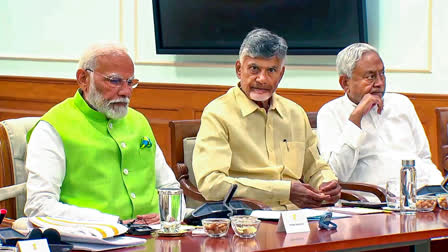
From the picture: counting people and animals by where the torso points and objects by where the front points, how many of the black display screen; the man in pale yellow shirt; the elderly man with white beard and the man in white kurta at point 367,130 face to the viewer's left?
0

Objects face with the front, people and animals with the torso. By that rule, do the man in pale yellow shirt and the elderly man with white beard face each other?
no

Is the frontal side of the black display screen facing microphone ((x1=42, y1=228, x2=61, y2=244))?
yes

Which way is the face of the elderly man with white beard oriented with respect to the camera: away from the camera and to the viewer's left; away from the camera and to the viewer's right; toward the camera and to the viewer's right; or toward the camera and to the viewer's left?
toward the camera and to the viewer's right

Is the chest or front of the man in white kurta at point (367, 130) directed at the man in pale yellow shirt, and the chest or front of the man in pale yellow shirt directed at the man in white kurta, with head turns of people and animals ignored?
no

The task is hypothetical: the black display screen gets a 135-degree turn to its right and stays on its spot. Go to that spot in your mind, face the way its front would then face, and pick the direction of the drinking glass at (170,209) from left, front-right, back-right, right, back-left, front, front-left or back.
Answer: back-left

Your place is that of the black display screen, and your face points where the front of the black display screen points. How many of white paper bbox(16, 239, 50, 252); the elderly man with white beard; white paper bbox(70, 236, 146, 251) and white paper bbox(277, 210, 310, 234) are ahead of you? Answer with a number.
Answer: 4

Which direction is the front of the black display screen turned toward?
toward the camera

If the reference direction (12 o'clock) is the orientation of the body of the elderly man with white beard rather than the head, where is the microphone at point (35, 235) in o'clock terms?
The microphone is roughly at 2 o'clock from the elderly man with white beard.

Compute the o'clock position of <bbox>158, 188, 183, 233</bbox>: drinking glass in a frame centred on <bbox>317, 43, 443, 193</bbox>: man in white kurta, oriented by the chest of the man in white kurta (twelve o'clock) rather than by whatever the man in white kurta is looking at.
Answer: The drinking glass is roughly at 2 o'clock from the man in white kurta.

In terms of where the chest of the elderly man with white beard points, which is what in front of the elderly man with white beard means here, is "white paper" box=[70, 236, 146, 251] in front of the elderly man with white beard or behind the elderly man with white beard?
in front

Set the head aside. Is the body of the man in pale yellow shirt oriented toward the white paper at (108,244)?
no

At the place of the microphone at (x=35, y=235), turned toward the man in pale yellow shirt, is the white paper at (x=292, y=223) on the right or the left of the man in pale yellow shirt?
right

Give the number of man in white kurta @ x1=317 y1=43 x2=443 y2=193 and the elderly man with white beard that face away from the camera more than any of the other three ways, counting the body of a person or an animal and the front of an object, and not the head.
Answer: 0

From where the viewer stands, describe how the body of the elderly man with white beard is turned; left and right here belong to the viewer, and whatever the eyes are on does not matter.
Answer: facing the viewer and to the right of the viewer

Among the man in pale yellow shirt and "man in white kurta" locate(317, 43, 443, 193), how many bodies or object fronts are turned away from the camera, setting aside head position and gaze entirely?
0

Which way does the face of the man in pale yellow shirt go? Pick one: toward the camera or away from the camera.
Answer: toward the camera

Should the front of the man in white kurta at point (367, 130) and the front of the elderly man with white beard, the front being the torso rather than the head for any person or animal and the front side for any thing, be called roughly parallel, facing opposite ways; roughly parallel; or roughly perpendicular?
roughly parallel

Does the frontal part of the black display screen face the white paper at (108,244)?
yes

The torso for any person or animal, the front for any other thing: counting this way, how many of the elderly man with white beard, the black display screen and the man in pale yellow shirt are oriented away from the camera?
0

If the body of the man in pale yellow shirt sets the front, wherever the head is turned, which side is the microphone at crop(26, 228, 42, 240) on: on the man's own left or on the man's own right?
on the man's own right

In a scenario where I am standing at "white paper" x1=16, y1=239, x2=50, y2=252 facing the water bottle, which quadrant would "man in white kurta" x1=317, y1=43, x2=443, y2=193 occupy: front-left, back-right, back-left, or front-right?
front-left

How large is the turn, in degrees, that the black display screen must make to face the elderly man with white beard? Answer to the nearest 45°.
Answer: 0° — it already faces them
